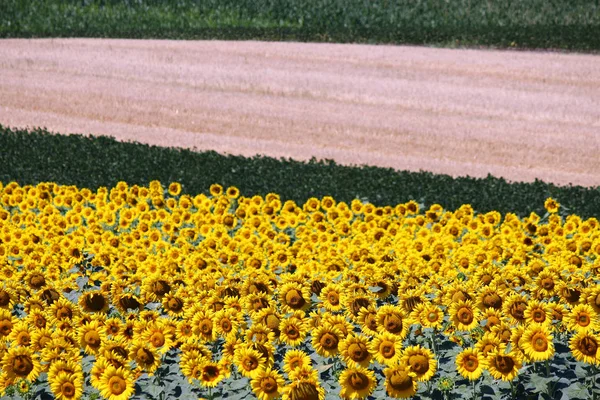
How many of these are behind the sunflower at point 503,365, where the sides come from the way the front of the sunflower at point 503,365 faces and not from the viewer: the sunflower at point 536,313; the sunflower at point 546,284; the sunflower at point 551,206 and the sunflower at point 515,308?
4

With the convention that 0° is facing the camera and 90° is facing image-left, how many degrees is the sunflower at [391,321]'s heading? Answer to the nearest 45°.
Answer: approximately 0°

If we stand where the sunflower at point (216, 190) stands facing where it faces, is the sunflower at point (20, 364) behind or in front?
in front

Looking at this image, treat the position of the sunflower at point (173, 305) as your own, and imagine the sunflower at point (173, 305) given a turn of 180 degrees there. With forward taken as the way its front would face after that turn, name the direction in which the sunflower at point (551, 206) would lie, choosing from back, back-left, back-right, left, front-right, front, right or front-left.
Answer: front-right

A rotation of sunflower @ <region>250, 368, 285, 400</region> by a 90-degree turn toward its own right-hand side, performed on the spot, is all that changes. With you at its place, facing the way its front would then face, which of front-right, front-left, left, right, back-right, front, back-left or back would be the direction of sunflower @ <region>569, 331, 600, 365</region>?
back

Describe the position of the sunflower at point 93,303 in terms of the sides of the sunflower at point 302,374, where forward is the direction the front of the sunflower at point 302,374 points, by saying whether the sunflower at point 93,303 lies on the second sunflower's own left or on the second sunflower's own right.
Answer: on the second sunflower's own right

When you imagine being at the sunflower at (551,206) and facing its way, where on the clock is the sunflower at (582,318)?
the sunflower at (582,318) is roughly at 12 o'clock from the sunflower at (551,206).

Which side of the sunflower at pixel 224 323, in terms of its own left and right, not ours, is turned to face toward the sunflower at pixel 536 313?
left
